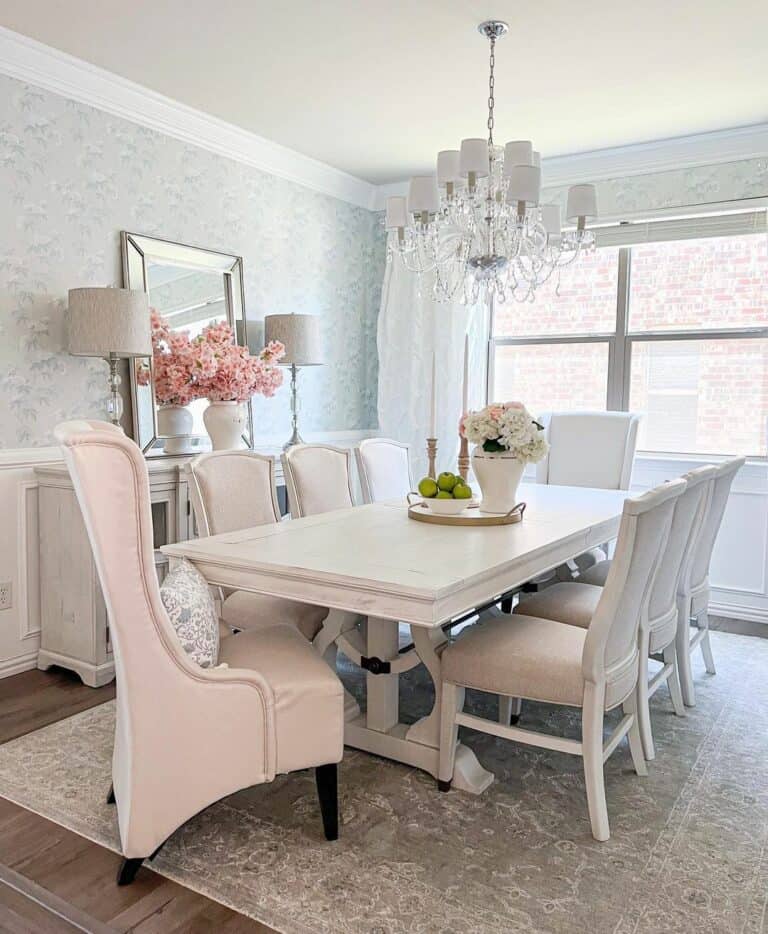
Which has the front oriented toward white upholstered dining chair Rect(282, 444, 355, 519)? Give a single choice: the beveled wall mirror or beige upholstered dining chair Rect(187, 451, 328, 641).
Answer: the beveled wall mirror

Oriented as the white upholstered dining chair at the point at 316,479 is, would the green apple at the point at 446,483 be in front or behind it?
in front

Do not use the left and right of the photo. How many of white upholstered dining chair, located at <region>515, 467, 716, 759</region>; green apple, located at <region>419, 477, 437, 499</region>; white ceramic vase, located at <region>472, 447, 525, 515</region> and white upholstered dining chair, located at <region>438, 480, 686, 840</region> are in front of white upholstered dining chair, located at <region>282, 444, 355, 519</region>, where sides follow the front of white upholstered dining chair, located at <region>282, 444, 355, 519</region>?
4

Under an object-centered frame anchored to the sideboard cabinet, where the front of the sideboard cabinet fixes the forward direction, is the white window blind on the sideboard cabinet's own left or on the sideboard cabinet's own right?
on the sideboard cabinet's own left

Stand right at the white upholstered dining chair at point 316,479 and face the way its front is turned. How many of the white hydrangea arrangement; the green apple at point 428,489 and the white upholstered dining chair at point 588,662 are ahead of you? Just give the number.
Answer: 3

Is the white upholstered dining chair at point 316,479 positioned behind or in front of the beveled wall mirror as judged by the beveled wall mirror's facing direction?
in front

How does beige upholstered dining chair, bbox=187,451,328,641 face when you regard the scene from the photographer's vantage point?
facing the viewer and to the right of the viewer

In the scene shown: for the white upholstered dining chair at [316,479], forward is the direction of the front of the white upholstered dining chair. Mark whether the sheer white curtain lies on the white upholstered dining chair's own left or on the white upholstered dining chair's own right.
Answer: on the white upholstered dining chair's own left

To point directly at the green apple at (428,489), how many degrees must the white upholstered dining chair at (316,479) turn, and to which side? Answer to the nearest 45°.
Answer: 0° — it already faces it

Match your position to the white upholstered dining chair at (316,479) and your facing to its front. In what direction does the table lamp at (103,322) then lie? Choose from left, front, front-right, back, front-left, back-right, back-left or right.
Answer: back-right

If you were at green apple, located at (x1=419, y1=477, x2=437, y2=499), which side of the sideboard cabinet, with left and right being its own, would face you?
front

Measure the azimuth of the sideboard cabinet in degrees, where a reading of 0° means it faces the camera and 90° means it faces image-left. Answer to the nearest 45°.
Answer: approximately 315°

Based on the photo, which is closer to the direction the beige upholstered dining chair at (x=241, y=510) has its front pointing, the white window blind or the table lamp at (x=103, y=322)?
the white window blind
